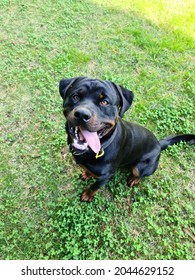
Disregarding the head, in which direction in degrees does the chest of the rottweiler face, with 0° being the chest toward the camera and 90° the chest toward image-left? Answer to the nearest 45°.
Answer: approximately 45°
